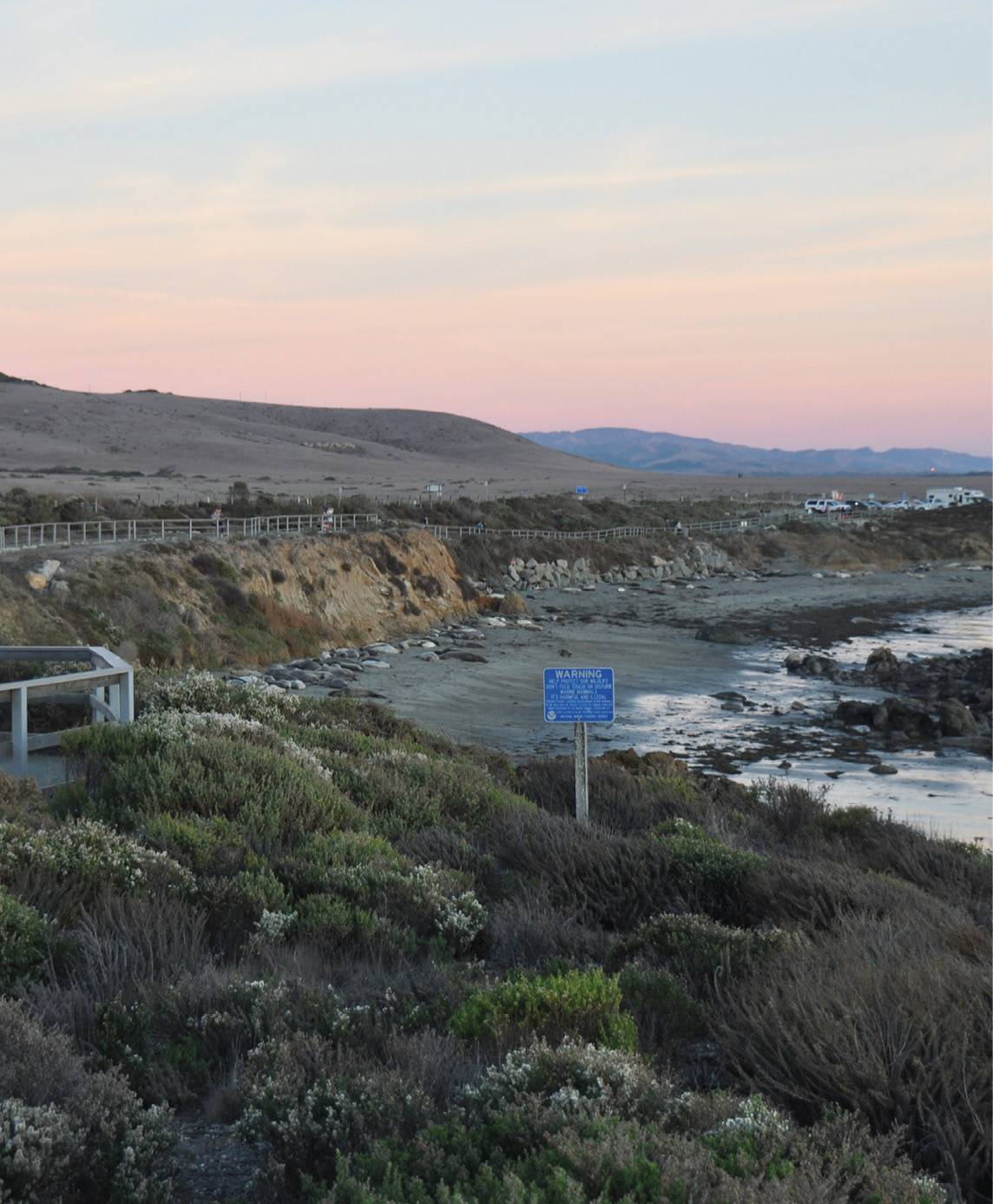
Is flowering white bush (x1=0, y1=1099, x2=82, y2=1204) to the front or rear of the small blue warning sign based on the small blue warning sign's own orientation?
to the front

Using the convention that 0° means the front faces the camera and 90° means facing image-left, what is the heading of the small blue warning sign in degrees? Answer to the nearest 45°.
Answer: approximately 0°

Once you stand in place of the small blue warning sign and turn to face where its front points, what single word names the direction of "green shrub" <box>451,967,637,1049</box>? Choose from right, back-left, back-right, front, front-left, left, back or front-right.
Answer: front

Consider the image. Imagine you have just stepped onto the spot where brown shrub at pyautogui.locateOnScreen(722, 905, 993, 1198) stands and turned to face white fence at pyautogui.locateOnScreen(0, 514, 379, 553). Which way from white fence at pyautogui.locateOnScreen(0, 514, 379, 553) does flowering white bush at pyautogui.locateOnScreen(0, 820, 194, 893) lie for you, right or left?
left

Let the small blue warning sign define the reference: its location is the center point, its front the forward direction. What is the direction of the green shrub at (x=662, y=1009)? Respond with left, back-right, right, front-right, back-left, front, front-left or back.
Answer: front

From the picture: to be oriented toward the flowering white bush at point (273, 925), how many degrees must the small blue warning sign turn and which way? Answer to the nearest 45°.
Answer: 0° — it already faces it

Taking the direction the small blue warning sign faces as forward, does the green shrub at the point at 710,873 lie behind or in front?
in front

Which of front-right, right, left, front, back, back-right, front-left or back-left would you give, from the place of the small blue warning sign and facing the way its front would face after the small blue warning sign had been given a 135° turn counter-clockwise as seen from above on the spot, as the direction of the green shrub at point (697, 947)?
back-right

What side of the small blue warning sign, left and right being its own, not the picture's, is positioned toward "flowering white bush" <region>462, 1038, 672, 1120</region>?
front

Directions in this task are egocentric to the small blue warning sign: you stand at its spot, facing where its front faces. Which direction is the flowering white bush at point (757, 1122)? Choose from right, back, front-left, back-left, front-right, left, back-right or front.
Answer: front
